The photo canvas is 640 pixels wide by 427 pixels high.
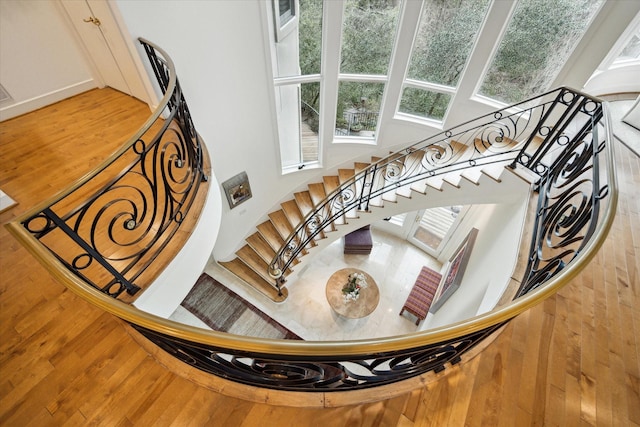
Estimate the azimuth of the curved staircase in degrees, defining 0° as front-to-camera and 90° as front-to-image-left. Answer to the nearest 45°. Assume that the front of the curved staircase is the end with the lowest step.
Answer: approximately 45°

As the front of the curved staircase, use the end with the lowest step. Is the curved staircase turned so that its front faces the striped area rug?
yes
